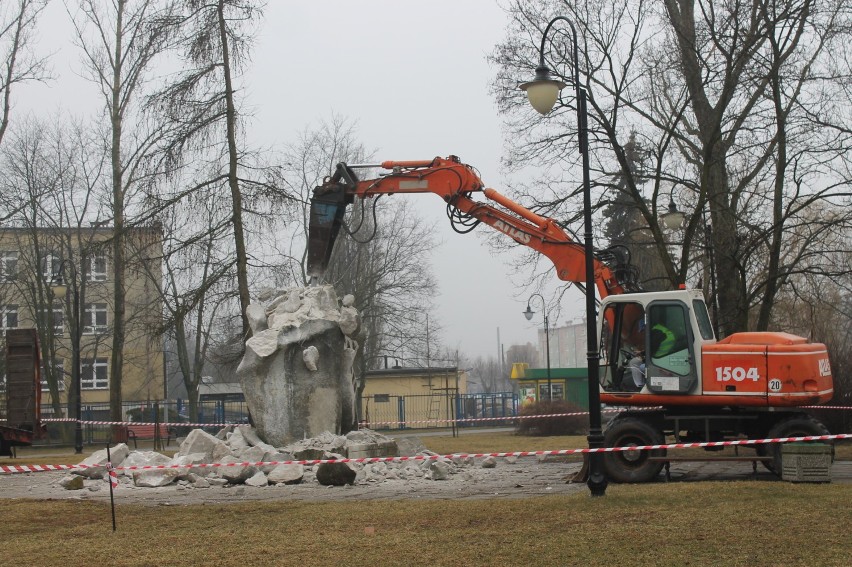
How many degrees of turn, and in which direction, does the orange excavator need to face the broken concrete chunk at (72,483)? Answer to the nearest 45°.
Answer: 0° — it already faces it

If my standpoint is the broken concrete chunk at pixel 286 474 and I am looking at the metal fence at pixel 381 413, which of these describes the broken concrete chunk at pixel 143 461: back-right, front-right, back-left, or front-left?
front-left

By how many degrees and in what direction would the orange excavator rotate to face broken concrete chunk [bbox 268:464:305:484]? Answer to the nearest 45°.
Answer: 0° — it already faces it

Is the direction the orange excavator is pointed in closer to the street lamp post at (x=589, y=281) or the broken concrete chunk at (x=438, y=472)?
the broken concrete chunk

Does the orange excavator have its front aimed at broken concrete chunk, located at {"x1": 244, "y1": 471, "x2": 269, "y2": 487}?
yes

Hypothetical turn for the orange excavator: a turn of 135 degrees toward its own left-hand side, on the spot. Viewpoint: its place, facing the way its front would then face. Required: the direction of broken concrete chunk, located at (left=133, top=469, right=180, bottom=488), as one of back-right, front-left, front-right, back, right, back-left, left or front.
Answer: back-right

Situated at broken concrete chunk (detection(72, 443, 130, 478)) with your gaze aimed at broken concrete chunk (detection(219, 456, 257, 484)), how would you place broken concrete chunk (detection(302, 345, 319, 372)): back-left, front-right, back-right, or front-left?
front-left

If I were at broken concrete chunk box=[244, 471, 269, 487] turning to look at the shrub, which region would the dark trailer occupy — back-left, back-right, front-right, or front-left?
front-left

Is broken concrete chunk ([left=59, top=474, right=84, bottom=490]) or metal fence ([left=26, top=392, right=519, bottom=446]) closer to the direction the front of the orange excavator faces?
the broken concrete chunk

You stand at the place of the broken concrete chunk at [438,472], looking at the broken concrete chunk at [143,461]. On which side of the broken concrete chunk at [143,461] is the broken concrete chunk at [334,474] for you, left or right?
left

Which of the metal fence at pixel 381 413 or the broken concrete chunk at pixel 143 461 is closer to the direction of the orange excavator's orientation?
the broken concrete chunk

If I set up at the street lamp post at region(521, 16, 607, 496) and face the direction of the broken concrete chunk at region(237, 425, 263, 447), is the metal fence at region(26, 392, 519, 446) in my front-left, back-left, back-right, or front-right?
front-right

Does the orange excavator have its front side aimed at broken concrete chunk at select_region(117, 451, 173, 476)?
yes

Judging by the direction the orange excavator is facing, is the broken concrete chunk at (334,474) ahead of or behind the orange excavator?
ahead

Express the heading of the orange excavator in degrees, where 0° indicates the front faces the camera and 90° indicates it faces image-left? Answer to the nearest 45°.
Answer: approximately 90°

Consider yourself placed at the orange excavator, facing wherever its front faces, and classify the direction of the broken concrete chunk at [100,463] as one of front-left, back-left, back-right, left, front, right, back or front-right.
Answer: front

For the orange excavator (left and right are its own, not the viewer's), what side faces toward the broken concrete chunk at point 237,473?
front

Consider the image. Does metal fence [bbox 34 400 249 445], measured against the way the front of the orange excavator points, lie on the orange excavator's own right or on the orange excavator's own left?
on the orange excavator's own right
